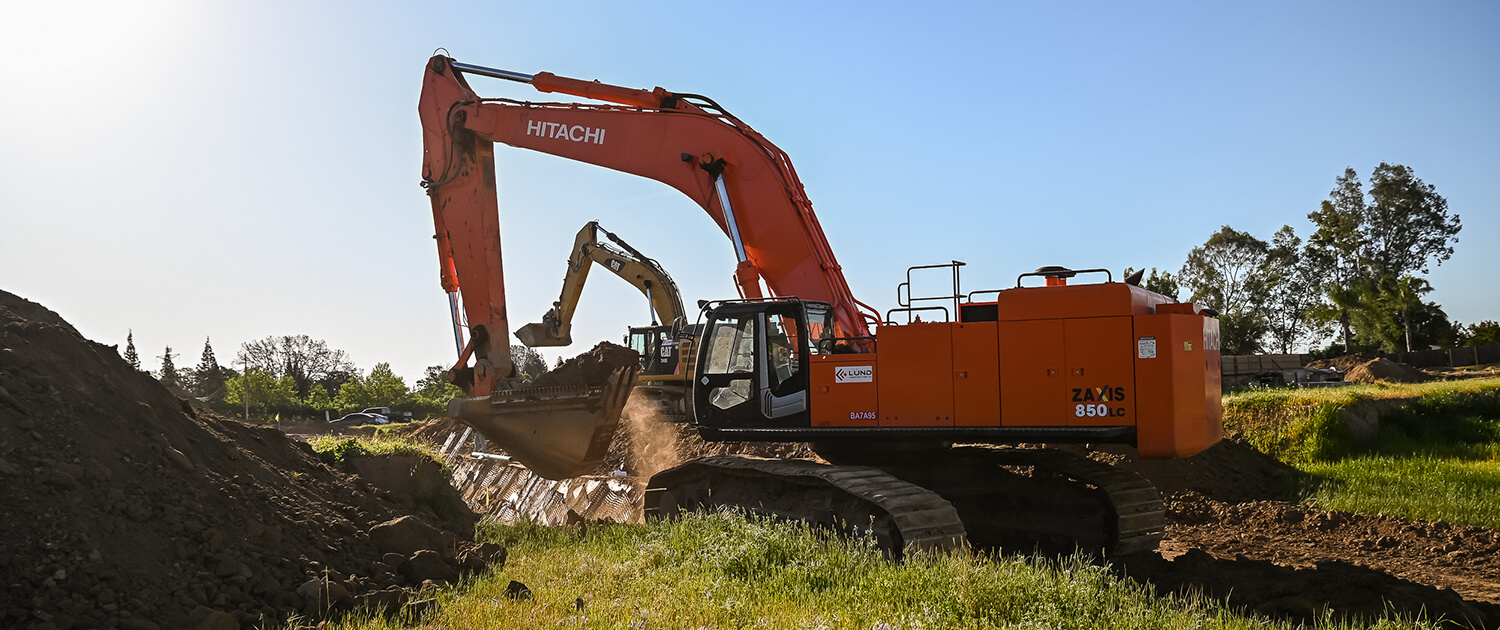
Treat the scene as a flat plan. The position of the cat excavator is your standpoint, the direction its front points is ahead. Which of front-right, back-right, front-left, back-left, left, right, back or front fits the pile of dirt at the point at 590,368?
left

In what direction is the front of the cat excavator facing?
to the viewer's left

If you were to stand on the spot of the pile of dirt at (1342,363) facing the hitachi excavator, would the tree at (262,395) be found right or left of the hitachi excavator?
right

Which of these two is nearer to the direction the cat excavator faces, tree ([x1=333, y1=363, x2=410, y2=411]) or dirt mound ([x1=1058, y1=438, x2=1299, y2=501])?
the tree

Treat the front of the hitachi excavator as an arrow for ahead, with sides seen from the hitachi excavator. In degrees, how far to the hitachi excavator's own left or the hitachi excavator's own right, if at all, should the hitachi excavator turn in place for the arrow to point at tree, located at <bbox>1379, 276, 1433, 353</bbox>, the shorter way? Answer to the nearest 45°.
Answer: approximately 135° to the hitachi excavator's own right

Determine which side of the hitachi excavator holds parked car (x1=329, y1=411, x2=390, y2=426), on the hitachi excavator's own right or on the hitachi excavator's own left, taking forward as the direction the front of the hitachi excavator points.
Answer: on the hitachi excavator's own right

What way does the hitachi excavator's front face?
to the viewer's left

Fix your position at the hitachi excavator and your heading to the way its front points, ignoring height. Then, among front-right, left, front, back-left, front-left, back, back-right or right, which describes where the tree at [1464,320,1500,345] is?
back-right

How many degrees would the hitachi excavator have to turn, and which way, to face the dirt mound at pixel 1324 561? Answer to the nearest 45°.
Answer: approximately 180°

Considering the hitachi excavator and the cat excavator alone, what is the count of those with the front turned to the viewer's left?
2

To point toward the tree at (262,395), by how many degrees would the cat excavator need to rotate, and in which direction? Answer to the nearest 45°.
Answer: approximately 45° to its right

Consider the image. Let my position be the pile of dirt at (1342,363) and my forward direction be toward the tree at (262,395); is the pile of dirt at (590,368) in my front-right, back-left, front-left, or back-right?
front-left

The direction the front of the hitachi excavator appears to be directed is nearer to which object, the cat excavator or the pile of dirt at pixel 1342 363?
the cat excavator
